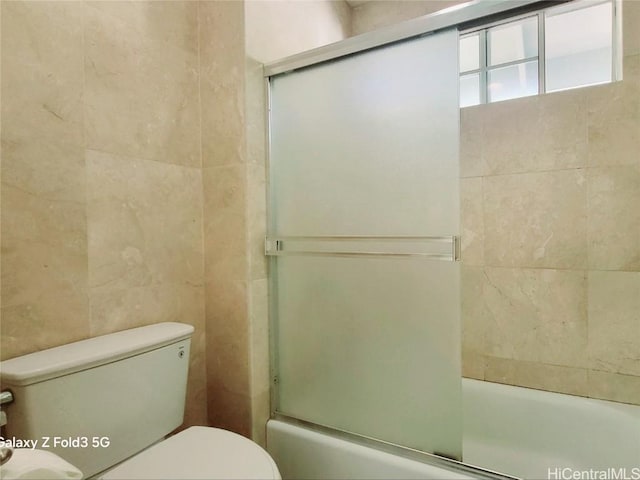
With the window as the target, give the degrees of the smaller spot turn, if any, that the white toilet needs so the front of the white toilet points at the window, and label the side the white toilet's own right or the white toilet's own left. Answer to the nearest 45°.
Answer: approximately 45° to the white toilet's own left

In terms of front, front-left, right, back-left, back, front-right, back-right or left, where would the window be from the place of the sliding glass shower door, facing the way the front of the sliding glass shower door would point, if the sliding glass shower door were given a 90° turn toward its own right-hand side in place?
right

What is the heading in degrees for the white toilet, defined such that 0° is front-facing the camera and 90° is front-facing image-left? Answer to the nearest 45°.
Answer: approximately 315°

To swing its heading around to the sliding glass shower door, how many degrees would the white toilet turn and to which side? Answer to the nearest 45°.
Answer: approximately 45° to its left
